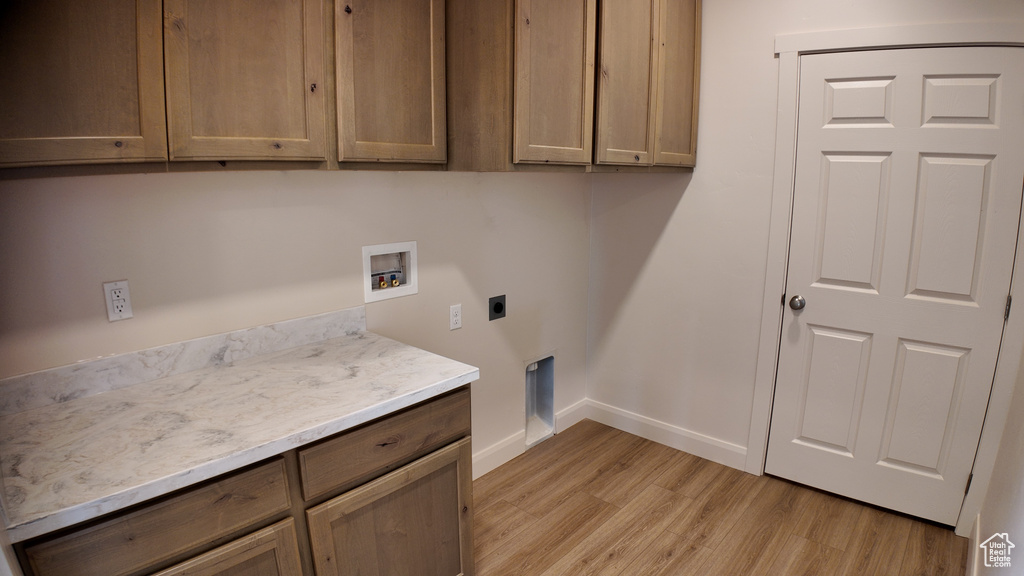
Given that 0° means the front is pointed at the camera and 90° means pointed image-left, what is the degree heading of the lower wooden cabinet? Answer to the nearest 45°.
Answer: approximately 315°

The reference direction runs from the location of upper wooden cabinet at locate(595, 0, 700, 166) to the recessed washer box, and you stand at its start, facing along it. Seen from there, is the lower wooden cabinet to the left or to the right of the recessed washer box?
left

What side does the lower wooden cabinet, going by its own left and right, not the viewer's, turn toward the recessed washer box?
left

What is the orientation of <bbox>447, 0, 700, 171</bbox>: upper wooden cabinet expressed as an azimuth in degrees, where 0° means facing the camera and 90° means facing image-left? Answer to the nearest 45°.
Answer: approximately 315°

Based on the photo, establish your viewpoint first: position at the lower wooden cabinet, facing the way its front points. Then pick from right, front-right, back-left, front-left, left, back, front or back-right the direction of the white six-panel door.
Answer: front-left

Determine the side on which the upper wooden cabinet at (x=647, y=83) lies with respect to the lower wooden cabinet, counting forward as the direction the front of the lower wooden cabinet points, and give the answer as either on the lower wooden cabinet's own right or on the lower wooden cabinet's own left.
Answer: on the lower wooden cabinet's own left

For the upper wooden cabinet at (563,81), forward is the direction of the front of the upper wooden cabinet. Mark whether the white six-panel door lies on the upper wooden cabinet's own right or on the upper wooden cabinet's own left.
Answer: on the upper wooden cabinet's own left
